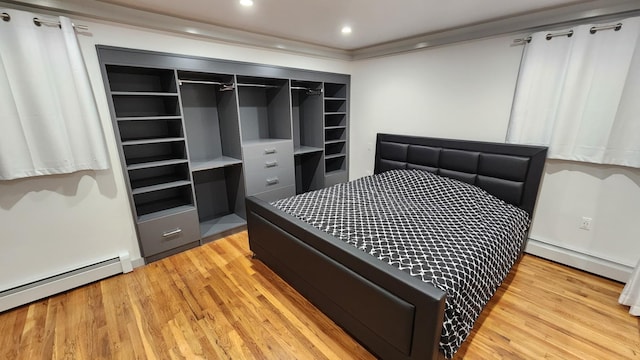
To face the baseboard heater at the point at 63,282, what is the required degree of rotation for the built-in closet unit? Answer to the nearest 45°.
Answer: approximately 90° to its right

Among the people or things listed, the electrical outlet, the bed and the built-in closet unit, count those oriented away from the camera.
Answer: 0

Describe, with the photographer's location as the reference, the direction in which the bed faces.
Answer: facing the viewer and to the left of the viewer

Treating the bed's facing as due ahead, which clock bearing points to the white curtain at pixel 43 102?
The white curtain is roughly at 1 o'clock from the bed.

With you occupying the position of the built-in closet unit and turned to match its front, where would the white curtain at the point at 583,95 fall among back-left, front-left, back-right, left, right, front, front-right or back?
front

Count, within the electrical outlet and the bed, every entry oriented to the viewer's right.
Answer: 0

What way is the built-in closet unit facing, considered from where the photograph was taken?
facing the viewer and to the right of the viewer

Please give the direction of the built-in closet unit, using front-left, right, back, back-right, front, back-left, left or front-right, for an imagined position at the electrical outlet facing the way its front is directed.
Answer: front-right

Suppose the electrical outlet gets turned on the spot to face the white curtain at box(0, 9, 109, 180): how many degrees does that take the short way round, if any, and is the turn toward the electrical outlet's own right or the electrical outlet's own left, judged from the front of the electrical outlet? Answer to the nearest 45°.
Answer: approximately 45° to the electrical outlet's own right

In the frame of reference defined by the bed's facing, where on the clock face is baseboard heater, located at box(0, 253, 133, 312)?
The baseboard heater is roughly at 1 o'clock from the bed.

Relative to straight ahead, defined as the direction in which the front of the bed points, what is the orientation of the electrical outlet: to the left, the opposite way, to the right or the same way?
the same way

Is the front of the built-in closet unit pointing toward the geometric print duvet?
yes
